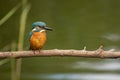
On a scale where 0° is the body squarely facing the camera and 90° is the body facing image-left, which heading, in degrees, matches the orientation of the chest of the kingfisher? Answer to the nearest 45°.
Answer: approximately 315°
